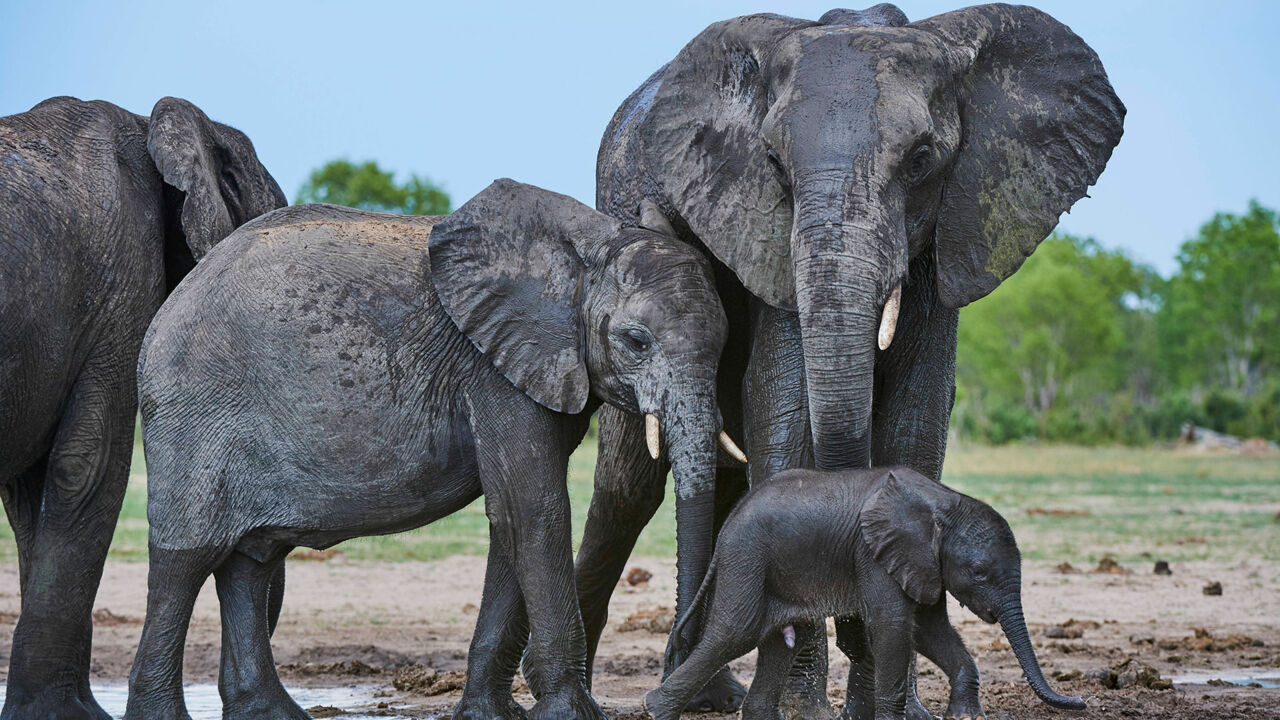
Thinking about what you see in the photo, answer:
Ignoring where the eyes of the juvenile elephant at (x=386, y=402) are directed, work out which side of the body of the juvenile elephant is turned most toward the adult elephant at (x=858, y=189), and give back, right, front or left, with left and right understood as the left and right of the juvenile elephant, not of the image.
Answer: front

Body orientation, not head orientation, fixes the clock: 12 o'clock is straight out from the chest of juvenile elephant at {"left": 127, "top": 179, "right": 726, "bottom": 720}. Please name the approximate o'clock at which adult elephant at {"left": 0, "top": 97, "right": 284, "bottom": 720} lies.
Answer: The adult elephant is roughly at 7 o'clock from the juvenile elephant.

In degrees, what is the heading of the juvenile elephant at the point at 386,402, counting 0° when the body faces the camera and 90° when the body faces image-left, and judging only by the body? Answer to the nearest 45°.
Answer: approximately 270°

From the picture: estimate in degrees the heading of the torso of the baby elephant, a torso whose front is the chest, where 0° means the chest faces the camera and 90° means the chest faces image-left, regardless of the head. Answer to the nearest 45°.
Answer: approximately 270°

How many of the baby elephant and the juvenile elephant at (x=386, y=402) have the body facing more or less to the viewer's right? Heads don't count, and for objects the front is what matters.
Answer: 2

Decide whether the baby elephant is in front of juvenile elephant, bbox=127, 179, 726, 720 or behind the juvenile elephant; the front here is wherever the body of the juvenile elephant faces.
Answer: in front

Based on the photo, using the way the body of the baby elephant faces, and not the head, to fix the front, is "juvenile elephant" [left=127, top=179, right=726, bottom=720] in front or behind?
behind

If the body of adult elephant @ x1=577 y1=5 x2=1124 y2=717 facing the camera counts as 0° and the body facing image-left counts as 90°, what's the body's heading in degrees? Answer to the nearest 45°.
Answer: approximately 315°

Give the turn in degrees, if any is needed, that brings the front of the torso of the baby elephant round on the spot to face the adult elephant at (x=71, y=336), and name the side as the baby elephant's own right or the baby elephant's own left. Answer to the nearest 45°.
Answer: approximately 180°
